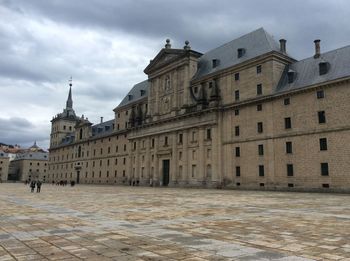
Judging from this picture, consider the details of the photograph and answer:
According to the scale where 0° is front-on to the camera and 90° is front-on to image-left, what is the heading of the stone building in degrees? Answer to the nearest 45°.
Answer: approximately 45°
